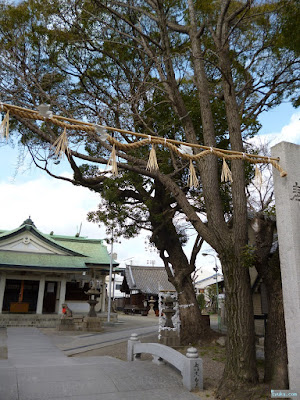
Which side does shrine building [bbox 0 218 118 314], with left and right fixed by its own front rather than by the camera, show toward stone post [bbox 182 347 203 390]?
front

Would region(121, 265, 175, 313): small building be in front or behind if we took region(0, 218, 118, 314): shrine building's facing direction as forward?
behind

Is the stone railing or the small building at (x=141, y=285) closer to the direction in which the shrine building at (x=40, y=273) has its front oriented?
the stone railing

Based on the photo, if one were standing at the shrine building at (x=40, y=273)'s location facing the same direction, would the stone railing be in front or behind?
in front

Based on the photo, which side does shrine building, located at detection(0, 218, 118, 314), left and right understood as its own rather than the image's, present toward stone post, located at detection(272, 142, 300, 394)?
front

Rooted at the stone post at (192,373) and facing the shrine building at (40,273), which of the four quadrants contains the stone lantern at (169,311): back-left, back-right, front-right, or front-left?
front-right

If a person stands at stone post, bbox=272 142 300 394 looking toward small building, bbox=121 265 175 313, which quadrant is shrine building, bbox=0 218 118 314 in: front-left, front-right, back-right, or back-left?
front-left

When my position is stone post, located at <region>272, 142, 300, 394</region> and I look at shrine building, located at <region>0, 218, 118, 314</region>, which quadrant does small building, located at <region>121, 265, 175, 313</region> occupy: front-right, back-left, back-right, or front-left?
front-right

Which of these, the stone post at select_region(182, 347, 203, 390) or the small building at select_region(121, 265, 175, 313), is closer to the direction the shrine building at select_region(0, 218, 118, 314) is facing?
the stone post

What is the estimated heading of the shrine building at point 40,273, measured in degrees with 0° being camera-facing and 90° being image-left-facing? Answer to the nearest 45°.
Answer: approximately 0°

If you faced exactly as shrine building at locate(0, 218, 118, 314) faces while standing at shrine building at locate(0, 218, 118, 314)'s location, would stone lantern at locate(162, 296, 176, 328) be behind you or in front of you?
in front
